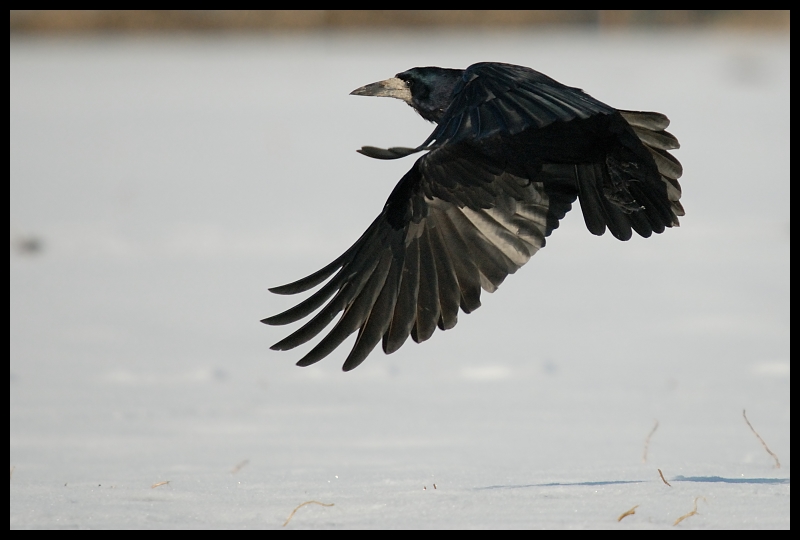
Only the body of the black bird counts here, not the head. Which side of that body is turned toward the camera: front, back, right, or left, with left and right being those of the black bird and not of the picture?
left
